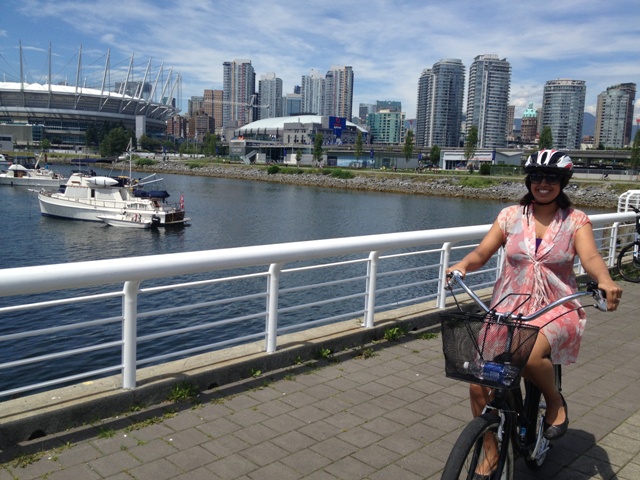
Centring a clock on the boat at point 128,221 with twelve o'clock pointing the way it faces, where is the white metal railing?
The white metal railing is roughly at 9 o'clock from the boat.

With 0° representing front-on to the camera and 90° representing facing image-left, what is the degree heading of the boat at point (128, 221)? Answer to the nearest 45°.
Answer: approximately 90°

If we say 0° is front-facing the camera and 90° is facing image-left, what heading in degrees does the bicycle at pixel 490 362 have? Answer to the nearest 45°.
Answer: approximately 45°

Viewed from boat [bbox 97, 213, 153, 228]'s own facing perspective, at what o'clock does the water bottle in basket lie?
The water bottle in basket is roughly at 9 o'clock from the boat.
